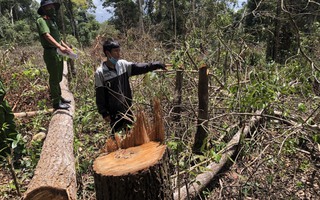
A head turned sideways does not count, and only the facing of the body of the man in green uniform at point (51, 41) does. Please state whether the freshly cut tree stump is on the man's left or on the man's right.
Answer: on the man's right

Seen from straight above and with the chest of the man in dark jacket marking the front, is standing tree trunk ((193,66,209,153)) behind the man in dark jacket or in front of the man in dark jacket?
in front

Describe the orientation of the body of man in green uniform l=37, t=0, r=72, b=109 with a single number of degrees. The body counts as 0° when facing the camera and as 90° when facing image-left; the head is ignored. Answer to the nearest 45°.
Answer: approximately 270°

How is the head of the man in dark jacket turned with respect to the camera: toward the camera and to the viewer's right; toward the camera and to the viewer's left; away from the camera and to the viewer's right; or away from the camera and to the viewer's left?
toward the camera and to the viewer's right

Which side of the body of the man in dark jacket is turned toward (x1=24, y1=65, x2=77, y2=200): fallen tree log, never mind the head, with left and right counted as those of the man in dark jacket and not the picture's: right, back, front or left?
right

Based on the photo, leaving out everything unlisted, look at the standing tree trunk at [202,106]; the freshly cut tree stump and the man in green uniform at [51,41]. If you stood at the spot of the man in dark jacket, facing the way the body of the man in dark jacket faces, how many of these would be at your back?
1

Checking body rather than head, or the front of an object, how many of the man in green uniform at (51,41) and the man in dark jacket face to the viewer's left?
0

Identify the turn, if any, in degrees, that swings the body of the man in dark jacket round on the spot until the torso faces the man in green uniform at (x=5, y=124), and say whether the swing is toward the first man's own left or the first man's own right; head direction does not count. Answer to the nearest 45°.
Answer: approximately 135° to the first man's own right

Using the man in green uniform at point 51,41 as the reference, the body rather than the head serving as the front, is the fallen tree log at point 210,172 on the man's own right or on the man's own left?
on the man's own right

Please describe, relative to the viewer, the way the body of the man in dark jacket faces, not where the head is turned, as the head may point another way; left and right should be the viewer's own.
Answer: facing the viewer and to the right of the viewer

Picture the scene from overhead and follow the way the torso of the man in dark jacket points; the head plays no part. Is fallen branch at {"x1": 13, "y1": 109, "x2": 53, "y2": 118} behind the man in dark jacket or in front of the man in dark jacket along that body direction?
behind

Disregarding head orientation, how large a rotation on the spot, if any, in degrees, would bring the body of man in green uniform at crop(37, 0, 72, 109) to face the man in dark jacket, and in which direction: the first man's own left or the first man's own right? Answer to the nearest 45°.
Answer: approximately 45° to the first man's own right
